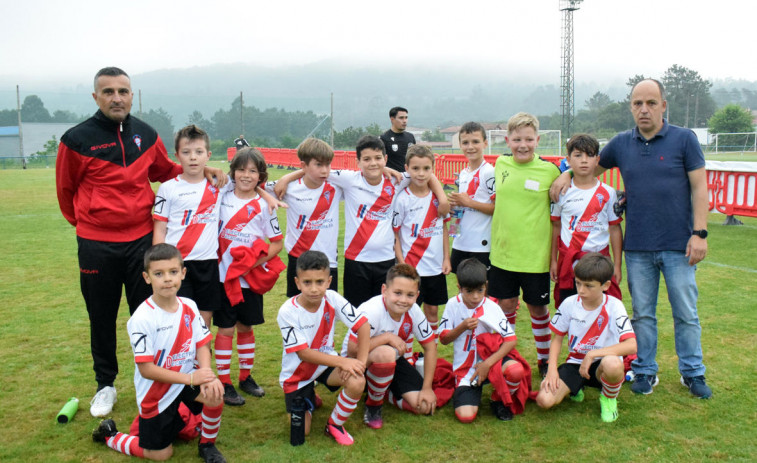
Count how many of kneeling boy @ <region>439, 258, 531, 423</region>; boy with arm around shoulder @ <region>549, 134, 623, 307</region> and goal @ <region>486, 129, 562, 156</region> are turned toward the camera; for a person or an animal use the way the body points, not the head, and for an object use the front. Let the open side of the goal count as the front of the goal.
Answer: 3

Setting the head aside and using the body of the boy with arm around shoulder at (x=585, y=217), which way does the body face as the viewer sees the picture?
toward the camera

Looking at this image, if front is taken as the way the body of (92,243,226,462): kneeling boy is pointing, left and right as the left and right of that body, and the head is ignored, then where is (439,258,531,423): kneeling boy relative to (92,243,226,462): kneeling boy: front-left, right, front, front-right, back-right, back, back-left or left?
front-left

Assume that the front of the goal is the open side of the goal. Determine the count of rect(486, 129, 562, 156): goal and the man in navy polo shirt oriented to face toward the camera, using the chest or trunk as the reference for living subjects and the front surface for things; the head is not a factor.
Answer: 2

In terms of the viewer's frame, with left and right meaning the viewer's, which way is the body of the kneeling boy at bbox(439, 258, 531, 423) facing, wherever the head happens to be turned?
facing the viewer

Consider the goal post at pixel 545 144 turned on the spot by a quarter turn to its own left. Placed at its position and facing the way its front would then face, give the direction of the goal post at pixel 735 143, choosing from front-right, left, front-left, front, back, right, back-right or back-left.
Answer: front-left

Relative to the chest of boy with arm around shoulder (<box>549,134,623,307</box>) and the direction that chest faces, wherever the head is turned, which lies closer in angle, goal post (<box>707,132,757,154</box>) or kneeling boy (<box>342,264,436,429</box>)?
the kneeling boy

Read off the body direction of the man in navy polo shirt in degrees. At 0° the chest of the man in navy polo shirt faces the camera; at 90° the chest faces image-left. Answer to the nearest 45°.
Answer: approximately 0°

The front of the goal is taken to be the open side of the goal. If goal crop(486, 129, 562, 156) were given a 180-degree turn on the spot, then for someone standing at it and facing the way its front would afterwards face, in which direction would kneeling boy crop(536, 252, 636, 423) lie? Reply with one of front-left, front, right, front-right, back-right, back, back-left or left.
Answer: back

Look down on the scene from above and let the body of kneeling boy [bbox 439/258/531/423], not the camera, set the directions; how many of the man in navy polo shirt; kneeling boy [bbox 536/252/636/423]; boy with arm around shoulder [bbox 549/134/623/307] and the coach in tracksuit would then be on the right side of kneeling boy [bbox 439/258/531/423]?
1
